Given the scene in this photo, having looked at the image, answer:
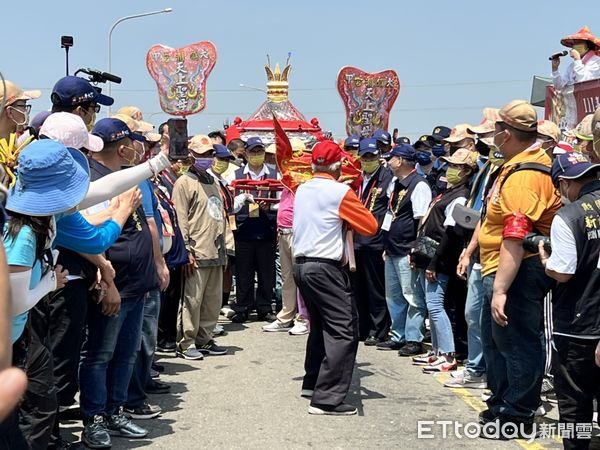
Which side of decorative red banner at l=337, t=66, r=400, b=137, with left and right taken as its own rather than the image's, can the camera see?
front

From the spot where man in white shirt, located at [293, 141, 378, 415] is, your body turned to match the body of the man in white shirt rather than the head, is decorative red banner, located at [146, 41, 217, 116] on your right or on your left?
on your left

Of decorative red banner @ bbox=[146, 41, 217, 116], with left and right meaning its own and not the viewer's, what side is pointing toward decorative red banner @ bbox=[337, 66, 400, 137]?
left

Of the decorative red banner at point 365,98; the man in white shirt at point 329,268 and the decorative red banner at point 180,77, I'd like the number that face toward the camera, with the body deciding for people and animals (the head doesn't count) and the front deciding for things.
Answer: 2

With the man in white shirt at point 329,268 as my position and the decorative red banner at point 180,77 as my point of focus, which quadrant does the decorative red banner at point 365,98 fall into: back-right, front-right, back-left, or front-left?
front-right

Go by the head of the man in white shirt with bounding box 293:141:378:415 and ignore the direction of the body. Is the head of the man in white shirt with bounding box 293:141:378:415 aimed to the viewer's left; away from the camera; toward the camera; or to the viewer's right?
away from the camera

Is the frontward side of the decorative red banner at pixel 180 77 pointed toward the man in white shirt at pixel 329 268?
yes

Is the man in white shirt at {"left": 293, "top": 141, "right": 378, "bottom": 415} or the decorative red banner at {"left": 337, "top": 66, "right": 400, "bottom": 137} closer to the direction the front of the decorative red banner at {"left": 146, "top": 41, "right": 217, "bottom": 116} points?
the man in white shirt

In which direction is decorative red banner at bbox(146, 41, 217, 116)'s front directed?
toward the camera

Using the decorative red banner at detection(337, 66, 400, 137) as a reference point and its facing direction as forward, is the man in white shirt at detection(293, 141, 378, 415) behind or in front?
in front

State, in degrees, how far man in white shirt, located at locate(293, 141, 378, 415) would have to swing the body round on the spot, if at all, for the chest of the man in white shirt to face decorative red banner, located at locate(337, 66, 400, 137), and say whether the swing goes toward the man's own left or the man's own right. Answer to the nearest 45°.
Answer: approximately 45° to the man's own left

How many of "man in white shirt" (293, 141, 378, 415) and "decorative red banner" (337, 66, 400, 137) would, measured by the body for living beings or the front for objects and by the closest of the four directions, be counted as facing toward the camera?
1
